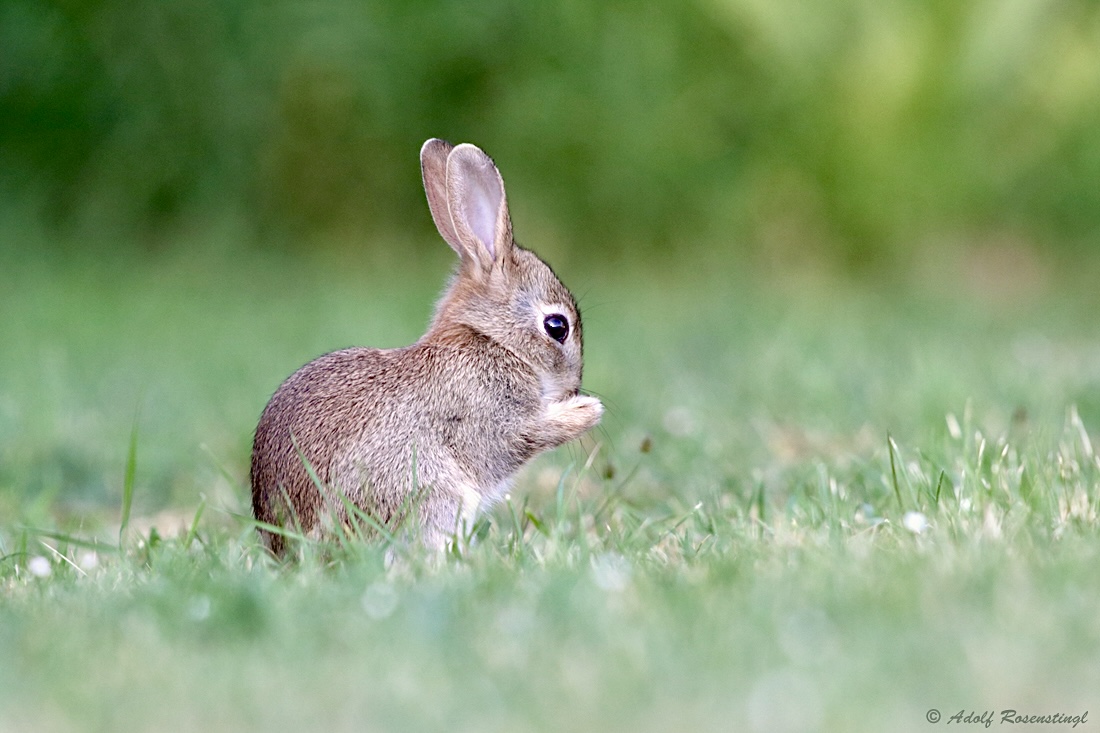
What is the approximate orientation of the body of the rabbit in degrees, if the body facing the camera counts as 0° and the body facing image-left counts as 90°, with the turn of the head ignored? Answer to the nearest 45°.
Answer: approximately 270°
